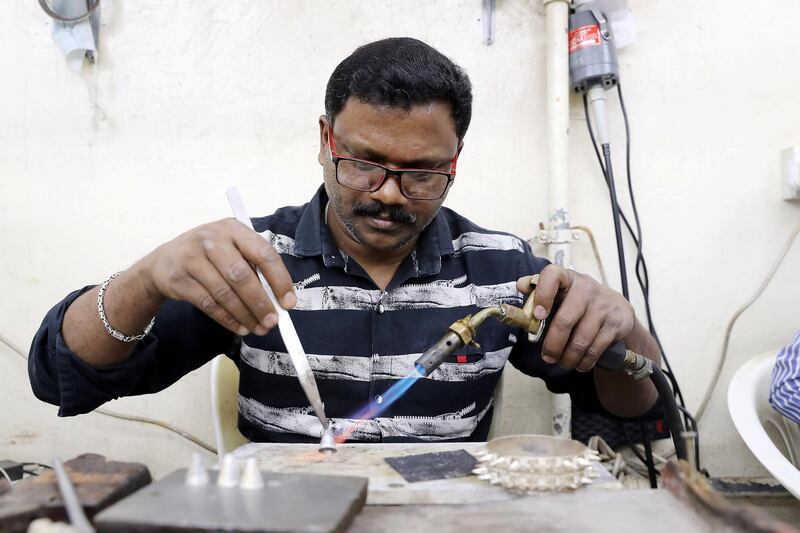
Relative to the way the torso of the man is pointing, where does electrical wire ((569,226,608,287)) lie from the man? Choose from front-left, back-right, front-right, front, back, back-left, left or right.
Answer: back-left

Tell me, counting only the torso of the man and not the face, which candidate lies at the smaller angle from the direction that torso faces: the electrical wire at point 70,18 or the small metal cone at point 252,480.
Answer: the small metal cone

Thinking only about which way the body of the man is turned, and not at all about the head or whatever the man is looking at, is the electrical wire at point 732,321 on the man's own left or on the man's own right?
on the man's own left

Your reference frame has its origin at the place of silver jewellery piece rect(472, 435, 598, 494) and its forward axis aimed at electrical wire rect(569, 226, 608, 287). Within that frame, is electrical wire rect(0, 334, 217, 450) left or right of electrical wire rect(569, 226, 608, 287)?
left

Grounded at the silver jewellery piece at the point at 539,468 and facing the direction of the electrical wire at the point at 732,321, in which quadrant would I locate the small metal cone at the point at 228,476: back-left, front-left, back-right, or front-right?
back-left

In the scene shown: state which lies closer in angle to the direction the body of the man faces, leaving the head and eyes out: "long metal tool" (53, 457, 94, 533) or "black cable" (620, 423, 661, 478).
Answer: the long metal tool

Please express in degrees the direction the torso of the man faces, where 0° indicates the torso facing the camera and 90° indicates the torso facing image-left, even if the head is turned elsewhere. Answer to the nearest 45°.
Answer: approximately 0°

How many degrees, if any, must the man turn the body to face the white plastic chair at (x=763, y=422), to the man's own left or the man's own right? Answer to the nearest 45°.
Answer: approximately 90° to the man's own left

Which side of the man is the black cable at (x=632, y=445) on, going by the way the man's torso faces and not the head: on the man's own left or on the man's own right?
on the man's own left

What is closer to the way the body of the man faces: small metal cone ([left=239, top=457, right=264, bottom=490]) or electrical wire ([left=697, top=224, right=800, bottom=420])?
the small metal cone
